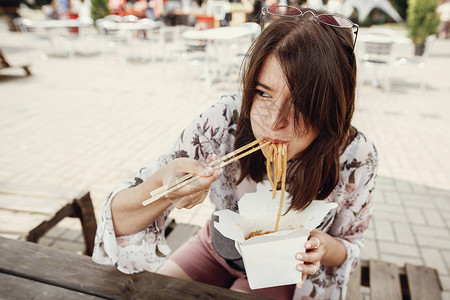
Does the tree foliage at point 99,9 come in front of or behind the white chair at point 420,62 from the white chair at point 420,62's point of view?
in front

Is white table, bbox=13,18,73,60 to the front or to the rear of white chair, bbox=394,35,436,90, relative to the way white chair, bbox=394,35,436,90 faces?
to the front

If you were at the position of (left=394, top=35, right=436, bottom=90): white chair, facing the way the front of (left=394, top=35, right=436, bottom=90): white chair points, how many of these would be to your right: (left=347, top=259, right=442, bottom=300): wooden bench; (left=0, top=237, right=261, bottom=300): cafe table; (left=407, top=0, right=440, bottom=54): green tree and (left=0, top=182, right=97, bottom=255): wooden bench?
1

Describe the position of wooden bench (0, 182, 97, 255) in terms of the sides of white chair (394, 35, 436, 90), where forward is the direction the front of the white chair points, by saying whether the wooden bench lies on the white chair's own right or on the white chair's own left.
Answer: on the white chair's own left

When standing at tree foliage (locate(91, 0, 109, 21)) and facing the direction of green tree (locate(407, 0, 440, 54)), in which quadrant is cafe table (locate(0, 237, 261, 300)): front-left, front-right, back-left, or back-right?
front-right

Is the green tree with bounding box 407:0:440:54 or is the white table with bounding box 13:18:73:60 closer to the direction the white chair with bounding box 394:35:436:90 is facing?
the white table

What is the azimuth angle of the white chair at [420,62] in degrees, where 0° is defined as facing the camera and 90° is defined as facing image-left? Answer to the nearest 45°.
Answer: approximately 90°

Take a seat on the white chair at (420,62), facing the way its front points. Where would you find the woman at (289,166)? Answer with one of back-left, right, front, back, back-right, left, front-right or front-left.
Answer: left

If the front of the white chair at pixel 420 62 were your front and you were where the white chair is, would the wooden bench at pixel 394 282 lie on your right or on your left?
on your left
